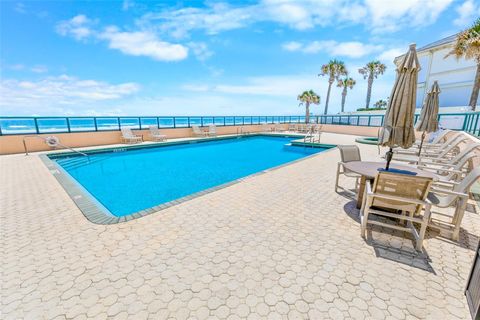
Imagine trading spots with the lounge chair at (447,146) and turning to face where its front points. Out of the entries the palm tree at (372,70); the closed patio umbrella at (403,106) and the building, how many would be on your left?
1

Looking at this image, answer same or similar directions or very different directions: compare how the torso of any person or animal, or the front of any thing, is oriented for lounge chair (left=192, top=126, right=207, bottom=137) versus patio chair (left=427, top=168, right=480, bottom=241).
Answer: very different directions

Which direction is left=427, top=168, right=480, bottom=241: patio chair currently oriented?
to the viewer's left

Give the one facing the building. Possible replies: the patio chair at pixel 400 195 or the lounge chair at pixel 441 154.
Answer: the patio chair

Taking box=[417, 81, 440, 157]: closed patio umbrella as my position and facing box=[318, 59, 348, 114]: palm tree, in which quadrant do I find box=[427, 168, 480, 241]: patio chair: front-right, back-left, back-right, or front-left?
back-left

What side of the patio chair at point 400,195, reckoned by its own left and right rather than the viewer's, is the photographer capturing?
back

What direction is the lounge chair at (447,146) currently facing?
to the viewer's left

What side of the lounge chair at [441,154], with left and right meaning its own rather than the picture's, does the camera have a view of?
left

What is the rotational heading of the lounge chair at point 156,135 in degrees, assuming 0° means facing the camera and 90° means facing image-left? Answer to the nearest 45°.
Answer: approximately 315°

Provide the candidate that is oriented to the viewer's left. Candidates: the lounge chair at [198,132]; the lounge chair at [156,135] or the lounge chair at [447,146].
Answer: the lounge chair at [447,146]

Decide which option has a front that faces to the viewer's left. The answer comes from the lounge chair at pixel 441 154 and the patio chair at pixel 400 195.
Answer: the lounge chair

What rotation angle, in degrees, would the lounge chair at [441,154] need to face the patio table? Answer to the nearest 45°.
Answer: approximately 90° to its left

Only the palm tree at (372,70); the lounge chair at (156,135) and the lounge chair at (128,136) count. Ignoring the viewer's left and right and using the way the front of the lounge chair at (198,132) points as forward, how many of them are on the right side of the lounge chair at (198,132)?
2
